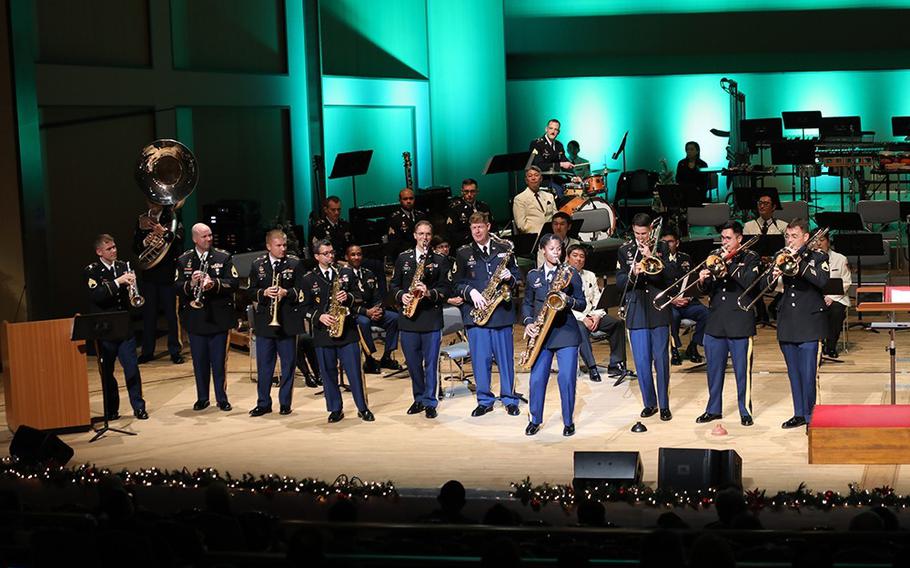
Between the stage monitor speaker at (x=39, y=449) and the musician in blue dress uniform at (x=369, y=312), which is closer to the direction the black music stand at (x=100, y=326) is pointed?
the musician in blue dress uniform

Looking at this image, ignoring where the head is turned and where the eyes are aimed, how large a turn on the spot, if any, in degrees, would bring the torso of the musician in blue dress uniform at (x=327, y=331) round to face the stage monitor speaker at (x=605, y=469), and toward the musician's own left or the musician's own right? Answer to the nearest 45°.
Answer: approximately 45° to the musician's own left

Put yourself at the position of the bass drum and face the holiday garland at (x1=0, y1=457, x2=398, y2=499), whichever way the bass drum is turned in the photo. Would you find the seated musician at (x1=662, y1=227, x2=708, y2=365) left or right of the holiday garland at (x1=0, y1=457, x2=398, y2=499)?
left

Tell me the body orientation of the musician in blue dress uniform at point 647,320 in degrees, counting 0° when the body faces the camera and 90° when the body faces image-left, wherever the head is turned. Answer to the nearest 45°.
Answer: approximately 0°

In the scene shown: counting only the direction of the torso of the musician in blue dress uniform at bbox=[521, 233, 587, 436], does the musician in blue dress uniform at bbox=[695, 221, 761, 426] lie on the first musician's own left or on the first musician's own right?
on the first musician's own left

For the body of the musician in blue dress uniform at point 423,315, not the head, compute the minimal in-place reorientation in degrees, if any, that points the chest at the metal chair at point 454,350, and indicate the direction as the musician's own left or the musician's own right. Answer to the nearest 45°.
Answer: approximately 180°

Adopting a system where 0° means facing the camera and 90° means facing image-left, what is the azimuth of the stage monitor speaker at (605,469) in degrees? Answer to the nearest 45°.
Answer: approximately 180°

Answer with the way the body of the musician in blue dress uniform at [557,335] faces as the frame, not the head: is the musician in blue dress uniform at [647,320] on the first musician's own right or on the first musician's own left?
on the first musician's own left

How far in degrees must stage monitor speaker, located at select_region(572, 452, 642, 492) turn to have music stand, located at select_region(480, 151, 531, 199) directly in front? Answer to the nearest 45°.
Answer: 0° — it already faces it

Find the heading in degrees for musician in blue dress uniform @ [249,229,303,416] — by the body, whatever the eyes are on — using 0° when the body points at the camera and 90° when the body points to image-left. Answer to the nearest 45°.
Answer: approximately 0°
